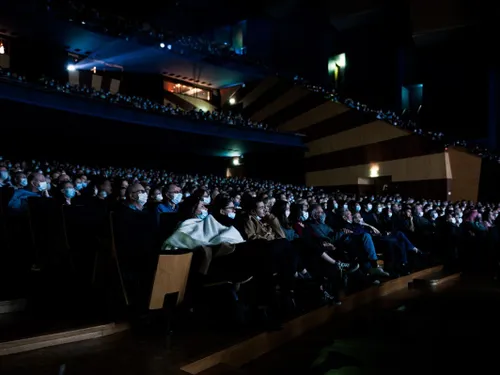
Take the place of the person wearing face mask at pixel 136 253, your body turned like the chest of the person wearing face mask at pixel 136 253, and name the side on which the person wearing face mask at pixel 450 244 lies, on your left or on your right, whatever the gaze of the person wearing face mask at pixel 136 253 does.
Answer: on your left

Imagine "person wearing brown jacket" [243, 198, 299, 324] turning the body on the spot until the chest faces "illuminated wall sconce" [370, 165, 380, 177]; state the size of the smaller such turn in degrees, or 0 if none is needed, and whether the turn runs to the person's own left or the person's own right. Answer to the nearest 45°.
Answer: approximately 135° to the person's own left

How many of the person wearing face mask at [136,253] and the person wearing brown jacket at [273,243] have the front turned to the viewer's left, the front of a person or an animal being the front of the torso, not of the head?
0

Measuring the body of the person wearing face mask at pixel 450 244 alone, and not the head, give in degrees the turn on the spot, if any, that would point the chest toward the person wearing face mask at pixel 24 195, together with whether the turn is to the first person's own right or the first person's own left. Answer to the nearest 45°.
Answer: approximately 90° to the first person's own right

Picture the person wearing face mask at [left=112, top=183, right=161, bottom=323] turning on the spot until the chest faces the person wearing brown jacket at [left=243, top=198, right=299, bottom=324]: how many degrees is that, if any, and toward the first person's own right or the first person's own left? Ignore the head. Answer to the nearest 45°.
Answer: approximately 45° to the first person's own left

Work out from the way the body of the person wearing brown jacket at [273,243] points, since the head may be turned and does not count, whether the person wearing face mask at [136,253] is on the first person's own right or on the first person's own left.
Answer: on the first person's own right

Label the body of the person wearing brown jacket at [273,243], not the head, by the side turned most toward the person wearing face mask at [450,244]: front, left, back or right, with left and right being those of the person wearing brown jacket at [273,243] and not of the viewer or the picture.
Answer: left

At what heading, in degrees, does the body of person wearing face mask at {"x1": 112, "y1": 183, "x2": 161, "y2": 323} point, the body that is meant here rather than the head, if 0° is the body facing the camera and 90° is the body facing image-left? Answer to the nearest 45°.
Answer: approximately 315°

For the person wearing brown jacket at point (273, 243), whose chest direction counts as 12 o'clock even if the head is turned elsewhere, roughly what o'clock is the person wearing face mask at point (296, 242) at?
the person wearing face mask at point (296, 242) is roughly at 8 o'clock from the person wearing brown jacket at point (273, 243).
